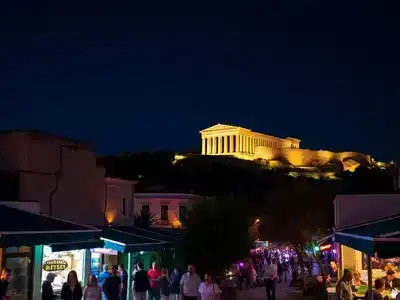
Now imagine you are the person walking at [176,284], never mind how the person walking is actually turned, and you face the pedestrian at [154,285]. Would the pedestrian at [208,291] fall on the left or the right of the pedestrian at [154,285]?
left

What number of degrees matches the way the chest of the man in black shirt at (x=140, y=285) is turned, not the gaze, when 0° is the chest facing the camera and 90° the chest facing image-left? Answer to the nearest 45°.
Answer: approximately 180°
